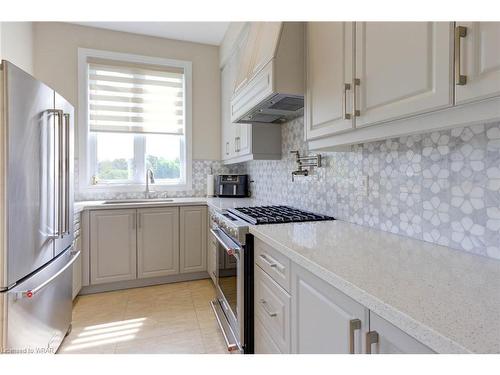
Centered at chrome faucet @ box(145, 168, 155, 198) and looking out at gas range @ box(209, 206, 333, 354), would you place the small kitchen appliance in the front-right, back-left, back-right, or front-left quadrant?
front-left

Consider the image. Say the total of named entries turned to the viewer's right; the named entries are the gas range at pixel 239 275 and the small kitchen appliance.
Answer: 0

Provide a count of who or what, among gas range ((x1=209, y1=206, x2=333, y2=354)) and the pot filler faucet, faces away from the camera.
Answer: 0

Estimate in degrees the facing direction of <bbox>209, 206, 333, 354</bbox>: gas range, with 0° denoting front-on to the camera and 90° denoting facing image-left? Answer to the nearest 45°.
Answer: approximately 90°

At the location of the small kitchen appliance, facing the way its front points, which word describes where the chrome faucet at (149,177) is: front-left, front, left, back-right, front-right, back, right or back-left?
front-right

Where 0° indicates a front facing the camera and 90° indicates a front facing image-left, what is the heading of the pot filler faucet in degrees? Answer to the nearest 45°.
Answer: approximately 45°

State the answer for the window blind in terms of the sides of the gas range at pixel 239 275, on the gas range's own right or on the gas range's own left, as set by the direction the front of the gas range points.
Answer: on the gas range's own right

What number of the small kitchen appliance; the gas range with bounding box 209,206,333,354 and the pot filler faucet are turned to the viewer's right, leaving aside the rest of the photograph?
0

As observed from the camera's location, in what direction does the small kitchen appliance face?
facing the viewer and to the left of the viewer
